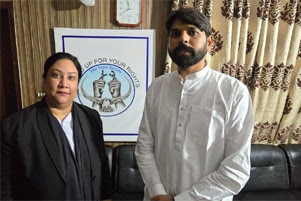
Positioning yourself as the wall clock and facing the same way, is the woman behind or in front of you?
in front

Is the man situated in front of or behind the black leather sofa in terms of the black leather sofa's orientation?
in front

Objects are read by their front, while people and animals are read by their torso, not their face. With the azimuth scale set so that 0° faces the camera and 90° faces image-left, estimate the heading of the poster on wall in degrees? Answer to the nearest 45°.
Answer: approximately 0°

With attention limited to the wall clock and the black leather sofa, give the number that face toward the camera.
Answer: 2

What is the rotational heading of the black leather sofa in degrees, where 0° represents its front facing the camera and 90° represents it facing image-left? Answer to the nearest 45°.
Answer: approximately 0°
